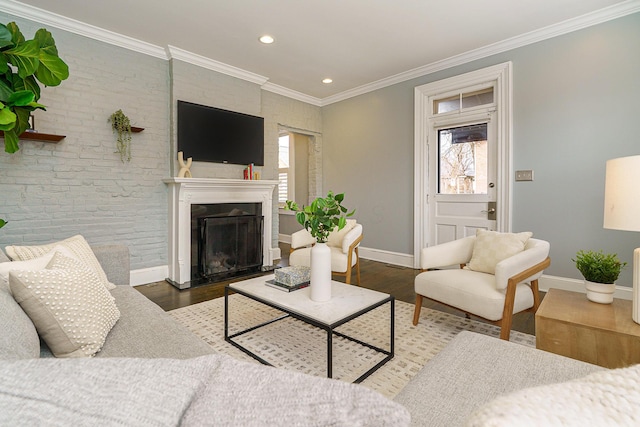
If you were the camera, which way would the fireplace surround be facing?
facing the viewer and to the right of the viewer

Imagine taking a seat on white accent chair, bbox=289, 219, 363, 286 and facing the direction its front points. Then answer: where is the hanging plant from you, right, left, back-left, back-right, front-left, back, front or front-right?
front-right

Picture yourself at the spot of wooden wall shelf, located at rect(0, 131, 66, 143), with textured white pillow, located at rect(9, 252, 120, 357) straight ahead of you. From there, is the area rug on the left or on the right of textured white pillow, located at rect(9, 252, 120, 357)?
left

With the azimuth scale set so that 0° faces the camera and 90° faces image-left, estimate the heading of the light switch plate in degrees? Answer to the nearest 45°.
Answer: approximately 0°

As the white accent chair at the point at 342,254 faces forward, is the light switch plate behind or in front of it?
behind

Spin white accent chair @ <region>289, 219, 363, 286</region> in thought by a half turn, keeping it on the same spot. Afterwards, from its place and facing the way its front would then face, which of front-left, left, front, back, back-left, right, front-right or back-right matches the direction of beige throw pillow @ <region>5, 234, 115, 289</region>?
back

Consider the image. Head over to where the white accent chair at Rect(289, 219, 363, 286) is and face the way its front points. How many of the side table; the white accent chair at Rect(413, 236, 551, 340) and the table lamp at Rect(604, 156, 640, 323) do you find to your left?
3

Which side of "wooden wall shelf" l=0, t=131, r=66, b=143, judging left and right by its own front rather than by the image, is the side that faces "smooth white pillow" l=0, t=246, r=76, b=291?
front

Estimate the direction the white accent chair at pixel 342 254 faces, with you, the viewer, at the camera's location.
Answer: facing the viewer and to the left of the viewer

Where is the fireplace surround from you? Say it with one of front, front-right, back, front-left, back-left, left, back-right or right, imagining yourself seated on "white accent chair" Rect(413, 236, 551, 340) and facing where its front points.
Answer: front-right

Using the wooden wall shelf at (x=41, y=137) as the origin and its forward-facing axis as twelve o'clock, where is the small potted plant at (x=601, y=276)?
The small potted plant is roughly at 11 o'clock from the wooden wall shelf.

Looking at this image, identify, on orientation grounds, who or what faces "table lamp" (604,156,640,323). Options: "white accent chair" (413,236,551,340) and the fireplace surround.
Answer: the fireplace surround

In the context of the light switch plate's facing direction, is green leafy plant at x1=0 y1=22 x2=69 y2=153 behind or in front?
in front

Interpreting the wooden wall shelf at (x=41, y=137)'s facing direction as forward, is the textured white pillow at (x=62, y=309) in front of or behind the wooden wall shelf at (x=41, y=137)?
in front
